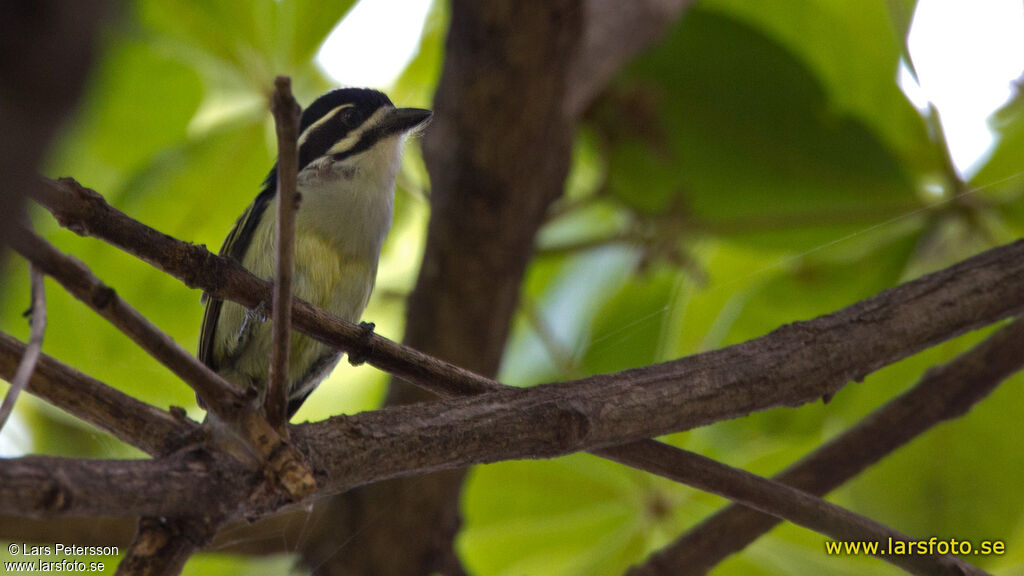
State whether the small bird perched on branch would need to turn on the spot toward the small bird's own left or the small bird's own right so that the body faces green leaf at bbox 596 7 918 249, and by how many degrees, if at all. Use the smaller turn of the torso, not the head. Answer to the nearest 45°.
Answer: approximately 45° to the small bird's own left

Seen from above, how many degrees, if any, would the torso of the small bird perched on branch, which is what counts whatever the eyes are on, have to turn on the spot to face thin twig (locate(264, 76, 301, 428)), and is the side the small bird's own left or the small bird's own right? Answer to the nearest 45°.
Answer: approximately 45° to the small bird's own right

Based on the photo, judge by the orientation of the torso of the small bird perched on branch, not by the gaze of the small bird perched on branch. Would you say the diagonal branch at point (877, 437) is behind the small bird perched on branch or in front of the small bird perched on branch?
in front

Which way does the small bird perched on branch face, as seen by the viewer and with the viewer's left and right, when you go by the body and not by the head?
facing the viewer and to the right of the viewer
